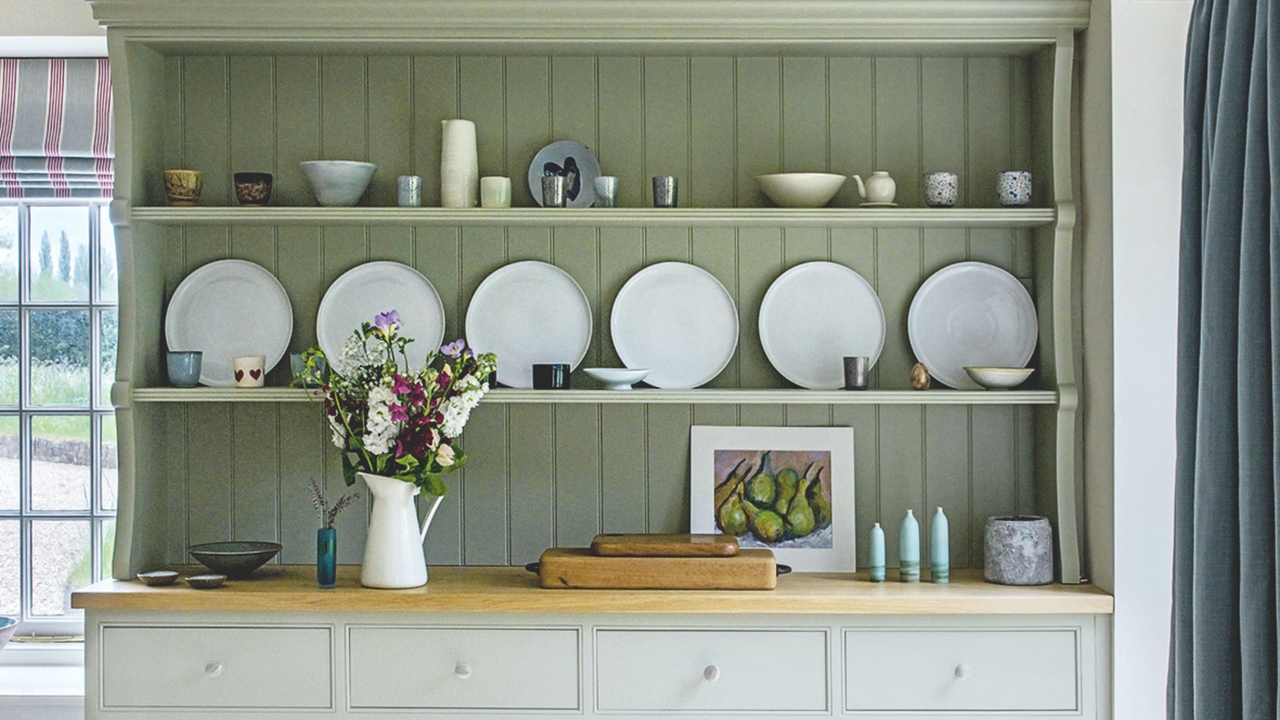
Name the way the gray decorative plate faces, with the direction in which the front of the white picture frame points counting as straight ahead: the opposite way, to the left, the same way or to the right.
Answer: the same way

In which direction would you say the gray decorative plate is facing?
toward the camera

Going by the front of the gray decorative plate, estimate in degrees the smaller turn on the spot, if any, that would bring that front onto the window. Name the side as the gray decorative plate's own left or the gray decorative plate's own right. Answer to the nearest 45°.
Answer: approximately 90° to the gray decorative plate's own right

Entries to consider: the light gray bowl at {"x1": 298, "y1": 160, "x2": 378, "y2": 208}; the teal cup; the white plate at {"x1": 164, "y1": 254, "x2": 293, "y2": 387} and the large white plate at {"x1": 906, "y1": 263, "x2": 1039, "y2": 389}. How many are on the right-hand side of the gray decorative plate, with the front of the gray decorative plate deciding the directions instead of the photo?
3

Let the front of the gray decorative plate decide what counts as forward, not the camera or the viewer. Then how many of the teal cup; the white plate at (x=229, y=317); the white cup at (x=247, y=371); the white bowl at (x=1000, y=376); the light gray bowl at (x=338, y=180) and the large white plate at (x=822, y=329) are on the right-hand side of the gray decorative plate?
4

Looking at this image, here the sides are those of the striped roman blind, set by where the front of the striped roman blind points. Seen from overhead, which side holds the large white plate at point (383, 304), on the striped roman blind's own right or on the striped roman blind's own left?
on the striped roman blind's own left

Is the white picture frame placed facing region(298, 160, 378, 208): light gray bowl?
no

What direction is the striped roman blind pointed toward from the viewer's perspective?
toward the camera

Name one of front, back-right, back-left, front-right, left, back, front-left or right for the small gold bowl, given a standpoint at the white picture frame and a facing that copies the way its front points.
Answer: right

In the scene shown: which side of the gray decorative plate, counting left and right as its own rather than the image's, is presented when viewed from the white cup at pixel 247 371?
right

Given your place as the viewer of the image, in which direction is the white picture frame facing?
facing the viewer

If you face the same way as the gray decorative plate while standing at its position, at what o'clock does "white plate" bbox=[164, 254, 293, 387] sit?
The white plate is roughly at 3 o'clock from the gray decorative plate.

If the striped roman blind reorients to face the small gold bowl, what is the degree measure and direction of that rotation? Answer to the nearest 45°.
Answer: approximately 45° to its left
